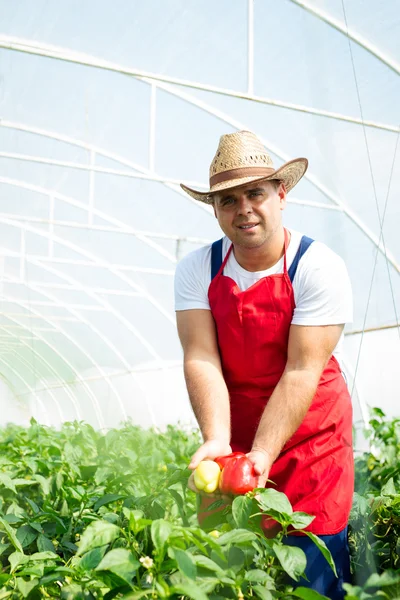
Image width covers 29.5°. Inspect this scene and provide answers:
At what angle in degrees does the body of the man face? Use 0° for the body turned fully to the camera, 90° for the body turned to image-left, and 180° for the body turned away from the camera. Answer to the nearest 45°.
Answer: approximately 45°
